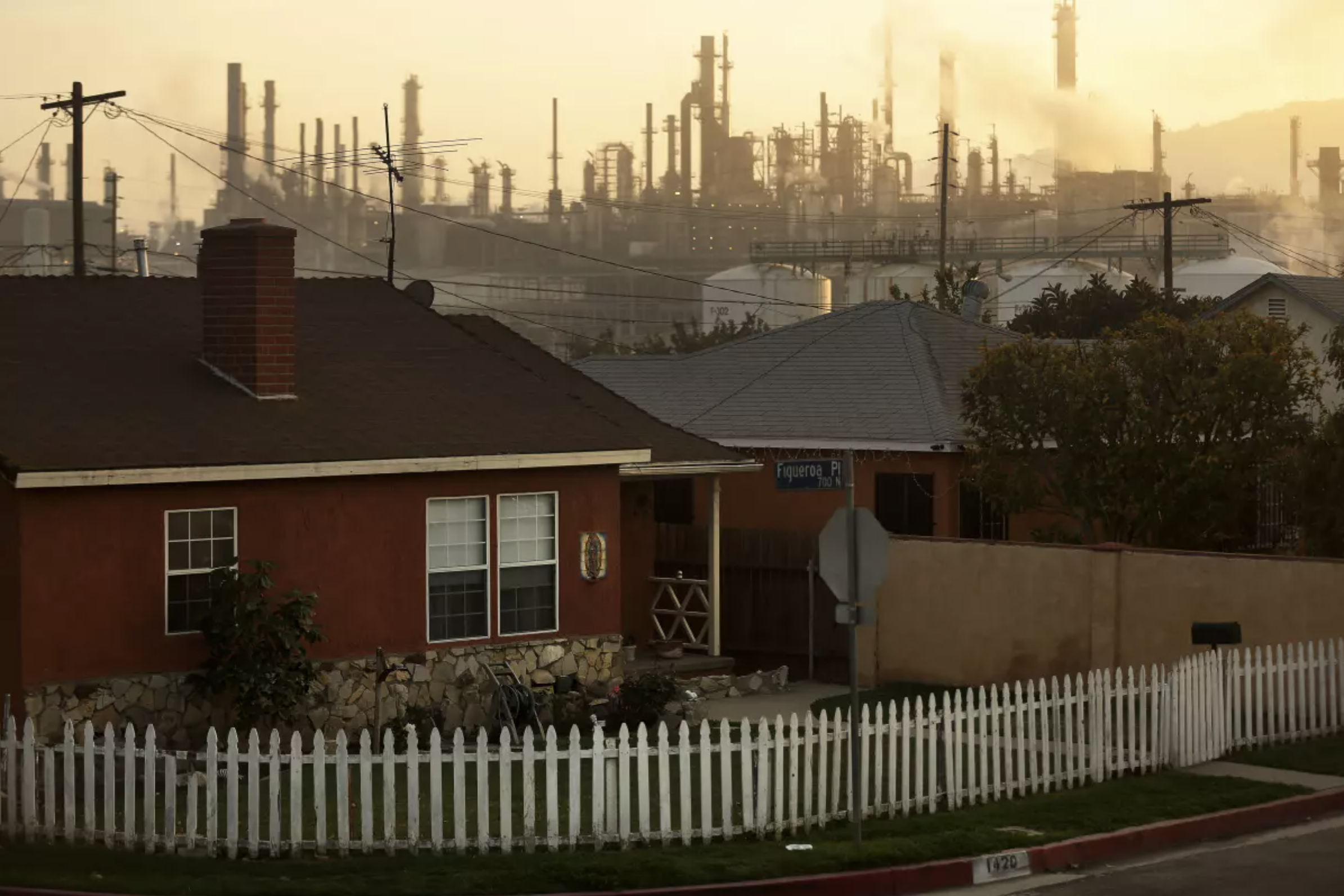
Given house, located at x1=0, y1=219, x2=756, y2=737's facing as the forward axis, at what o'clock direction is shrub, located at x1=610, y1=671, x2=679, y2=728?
The shrub is roughly at 11 o'clock from the house.

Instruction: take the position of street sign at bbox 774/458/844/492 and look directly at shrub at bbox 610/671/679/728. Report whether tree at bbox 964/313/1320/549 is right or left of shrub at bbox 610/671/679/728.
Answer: right

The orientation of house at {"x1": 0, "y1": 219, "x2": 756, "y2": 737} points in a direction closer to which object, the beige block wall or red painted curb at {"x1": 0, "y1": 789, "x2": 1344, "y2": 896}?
the red painted curb

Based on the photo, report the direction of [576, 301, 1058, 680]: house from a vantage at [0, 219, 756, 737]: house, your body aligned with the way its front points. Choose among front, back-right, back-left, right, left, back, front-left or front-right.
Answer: back-left

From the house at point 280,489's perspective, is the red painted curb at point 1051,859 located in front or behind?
in front

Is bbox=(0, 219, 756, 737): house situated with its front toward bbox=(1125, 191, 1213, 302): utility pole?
no

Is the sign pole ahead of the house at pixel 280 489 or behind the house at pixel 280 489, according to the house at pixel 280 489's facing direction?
ahead

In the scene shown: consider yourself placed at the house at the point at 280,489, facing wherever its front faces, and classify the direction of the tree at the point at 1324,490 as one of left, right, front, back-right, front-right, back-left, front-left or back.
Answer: left

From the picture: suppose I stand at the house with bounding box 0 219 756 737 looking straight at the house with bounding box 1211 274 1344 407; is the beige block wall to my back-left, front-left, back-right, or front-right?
front-right

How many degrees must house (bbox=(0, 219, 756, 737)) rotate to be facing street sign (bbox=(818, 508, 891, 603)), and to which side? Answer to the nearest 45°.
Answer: approximately 45° to its left

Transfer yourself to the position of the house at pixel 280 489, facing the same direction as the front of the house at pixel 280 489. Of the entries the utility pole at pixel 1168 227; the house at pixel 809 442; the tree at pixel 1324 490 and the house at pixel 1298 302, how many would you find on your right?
0

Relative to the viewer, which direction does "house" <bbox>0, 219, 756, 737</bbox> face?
toward the camera

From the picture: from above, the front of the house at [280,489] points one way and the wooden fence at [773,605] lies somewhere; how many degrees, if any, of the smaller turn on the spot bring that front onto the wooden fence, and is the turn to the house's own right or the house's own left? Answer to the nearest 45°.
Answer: approximately 135° to the house's own left

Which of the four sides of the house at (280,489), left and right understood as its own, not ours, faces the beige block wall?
left

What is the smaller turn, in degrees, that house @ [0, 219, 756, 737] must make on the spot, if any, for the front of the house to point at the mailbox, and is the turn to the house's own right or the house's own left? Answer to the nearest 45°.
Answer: approximately 90° to the house's own left

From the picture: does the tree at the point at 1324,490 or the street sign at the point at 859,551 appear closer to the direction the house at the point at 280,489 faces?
the street sign

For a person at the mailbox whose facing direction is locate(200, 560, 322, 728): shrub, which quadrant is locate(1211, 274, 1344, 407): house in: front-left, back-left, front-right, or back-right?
back-right

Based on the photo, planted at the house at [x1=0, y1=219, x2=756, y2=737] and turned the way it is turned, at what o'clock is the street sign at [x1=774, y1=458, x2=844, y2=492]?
The street sign is roughly at 11 o'clock from the house.
